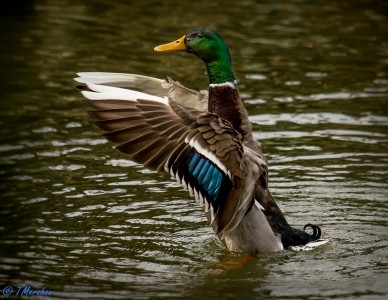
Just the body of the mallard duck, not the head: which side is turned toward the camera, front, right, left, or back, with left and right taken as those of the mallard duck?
left
